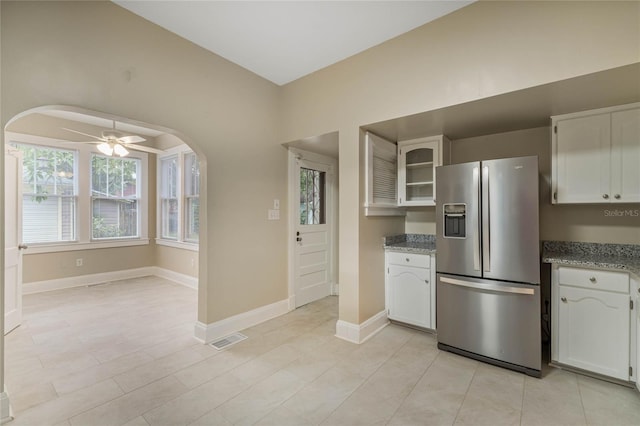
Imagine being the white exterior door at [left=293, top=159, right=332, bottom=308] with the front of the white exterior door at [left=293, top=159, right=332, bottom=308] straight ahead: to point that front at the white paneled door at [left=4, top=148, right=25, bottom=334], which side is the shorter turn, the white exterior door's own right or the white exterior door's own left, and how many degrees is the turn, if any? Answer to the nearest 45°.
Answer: approximately 135° to the white exterior door's own right

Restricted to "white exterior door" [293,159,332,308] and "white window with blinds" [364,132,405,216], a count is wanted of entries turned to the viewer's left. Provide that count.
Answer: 0

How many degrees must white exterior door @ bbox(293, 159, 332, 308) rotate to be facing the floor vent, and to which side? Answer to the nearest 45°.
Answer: approximately 90° to its right

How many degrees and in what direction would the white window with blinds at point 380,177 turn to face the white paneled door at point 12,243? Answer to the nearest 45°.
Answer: approximately 135° to its right

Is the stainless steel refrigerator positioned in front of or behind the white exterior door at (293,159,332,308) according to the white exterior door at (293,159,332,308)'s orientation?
in front

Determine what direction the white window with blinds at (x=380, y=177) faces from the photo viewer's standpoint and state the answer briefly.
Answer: facing the viewer and to the right of the viewer

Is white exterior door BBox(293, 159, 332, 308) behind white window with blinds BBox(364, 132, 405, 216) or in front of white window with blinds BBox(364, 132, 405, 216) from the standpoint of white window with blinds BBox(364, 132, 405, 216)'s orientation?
behind

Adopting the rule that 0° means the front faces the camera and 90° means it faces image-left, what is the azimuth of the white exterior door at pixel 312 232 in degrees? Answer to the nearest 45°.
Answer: approximately 315°

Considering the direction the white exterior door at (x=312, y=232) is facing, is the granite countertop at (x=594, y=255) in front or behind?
in front

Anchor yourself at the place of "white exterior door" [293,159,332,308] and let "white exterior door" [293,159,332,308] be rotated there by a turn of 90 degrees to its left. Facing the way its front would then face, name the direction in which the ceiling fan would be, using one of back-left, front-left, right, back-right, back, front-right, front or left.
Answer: back-left

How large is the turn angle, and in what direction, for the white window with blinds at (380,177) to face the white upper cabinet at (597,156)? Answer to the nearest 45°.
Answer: approximately 45° to its left
